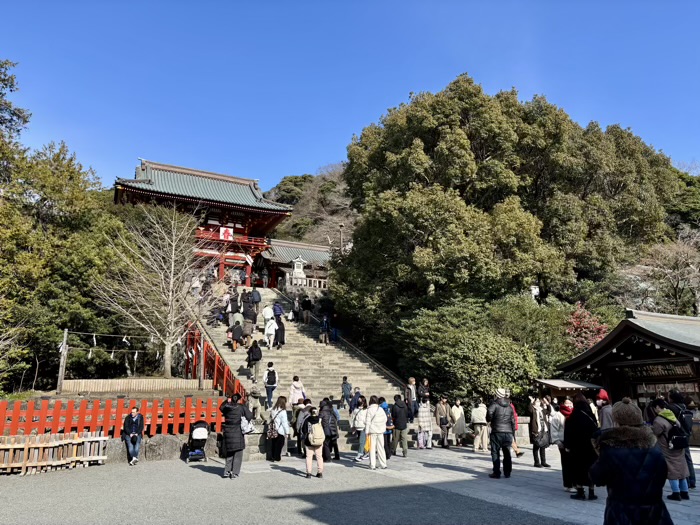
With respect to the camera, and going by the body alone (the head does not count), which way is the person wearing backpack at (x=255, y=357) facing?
away from the camera

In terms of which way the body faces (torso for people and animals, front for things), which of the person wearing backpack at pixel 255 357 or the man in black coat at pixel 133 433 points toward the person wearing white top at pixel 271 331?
the person wearing backpack at pixel 255 357

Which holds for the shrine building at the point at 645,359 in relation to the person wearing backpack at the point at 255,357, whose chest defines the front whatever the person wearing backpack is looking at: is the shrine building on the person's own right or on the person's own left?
on the person's own right

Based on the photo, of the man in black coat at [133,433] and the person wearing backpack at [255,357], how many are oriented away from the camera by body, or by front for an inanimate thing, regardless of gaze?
1

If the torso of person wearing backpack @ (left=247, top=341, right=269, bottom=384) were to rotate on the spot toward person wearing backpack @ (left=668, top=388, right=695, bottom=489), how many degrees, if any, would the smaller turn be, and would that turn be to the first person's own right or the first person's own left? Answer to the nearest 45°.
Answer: approximately 135° to the first person's own right

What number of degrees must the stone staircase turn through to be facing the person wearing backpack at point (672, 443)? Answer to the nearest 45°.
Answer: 0° — it already faces them

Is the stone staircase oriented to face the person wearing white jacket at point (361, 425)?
yes

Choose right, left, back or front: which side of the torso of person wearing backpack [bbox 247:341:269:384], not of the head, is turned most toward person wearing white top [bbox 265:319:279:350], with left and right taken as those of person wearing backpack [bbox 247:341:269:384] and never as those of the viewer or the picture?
front

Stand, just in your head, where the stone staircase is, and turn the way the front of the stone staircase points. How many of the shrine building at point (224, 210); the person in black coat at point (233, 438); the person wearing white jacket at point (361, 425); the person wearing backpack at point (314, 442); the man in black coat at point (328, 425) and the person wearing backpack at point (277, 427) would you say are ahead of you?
5

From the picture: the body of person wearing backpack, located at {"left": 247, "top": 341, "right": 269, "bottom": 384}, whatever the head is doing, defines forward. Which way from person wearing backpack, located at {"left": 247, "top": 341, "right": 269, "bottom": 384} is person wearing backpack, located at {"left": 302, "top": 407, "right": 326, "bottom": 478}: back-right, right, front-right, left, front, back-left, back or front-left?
back
